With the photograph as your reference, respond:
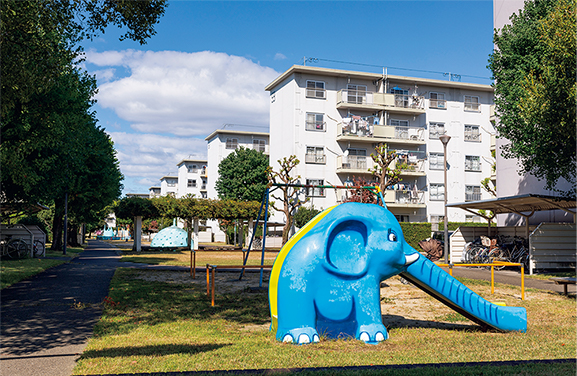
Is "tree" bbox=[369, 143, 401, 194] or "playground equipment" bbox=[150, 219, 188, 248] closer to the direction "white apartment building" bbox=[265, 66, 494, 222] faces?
the tree

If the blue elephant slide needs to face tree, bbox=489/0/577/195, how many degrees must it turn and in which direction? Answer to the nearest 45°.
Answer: approximately 45° to its left

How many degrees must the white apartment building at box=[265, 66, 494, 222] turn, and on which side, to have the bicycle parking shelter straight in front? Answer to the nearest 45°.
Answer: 0° — it already faces it

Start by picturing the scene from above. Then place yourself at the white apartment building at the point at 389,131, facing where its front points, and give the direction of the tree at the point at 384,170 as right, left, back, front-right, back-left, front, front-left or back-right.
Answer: front

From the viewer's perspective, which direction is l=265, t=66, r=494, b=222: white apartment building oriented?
toward the camera

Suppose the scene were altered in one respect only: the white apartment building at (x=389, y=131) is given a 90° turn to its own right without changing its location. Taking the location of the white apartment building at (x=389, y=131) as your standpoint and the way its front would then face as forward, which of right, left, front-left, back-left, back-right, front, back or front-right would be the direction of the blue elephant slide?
left

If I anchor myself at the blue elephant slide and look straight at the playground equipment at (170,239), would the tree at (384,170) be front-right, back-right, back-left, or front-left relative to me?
front-right

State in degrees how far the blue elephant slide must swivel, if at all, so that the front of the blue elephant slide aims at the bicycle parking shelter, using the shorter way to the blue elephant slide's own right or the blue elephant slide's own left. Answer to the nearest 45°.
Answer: approximately 90° to the blue elephant slide's own left

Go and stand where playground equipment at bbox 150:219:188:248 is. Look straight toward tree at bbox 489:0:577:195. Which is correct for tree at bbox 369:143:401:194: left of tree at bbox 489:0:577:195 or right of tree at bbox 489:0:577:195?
left

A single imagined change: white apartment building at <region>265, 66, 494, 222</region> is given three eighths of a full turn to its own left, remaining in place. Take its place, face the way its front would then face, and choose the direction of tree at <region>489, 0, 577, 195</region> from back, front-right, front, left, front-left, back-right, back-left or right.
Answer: back-right

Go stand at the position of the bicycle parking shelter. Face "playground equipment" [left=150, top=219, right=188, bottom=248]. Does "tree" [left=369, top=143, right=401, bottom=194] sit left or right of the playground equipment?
right

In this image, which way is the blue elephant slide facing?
to the viewer's right

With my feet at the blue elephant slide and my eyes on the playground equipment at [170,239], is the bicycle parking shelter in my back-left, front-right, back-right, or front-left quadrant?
front-right

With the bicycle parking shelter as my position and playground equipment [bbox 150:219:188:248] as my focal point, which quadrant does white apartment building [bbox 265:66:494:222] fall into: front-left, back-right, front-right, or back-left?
front-right

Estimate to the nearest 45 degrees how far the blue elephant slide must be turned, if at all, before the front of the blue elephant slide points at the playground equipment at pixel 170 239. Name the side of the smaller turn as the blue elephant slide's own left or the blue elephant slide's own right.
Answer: approximately 135° to the blue elephant slide's own left
